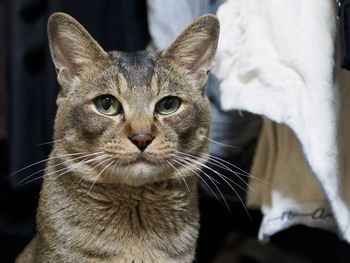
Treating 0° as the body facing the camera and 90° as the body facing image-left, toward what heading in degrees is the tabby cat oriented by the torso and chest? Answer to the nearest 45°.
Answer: approximately 0°
